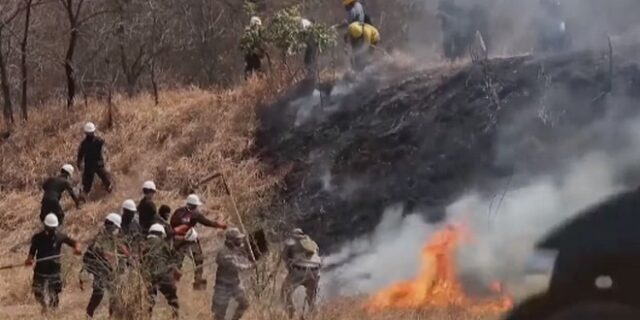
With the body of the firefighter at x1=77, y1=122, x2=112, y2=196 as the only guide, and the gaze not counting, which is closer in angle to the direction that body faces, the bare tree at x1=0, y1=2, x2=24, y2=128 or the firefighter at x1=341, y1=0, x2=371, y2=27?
the firefighter

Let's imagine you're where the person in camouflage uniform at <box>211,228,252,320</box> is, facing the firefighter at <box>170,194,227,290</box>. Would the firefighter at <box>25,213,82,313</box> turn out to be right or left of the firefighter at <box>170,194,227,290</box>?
left

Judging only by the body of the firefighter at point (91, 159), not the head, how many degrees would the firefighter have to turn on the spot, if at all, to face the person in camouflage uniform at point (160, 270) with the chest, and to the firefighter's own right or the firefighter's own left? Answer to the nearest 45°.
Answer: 0° — they already face them

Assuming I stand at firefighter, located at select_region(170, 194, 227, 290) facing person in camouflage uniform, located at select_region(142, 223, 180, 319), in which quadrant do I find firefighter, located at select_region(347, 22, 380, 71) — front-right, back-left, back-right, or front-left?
back-right

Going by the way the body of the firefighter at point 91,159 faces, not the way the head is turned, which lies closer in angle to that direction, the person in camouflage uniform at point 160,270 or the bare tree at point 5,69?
the person in camouflage uniform
